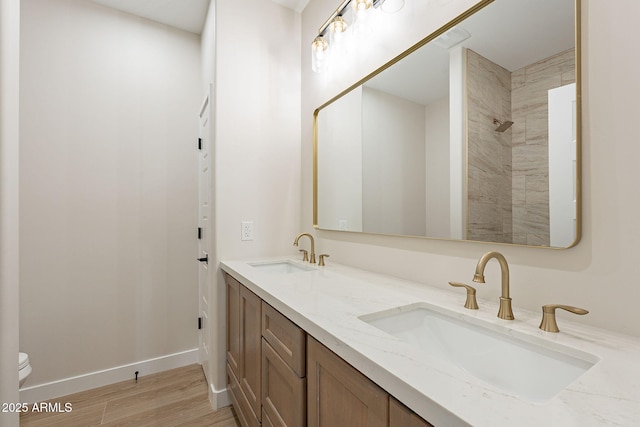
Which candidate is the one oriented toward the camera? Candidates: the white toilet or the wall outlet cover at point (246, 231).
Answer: the wall outlet cover

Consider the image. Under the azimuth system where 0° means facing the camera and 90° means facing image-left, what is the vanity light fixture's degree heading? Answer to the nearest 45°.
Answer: approximately 45°

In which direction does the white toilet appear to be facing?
to the viewer's right

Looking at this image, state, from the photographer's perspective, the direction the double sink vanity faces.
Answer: facing the viewer and to the left of the viewer

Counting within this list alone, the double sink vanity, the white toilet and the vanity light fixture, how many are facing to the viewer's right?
1

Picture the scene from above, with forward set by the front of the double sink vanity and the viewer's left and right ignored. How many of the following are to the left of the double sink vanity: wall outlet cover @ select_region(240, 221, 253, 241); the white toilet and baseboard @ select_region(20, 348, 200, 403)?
0

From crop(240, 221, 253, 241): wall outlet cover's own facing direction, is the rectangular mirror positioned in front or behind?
in front

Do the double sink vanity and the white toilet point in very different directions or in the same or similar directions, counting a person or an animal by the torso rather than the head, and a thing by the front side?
very different directions

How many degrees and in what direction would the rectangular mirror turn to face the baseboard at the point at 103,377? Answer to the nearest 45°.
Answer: approximately 45° to its right

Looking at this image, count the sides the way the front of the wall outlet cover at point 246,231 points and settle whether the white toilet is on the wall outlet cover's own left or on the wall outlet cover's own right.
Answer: on the wall outlet cover's own right

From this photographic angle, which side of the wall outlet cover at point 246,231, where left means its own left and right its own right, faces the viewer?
front
